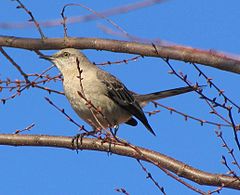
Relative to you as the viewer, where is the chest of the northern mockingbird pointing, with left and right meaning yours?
facing to the left of the viewer
